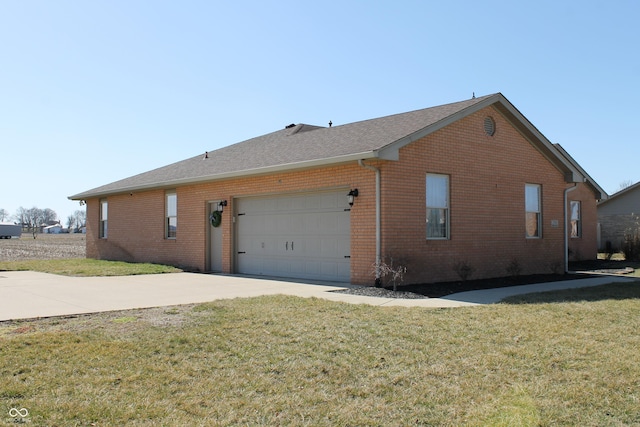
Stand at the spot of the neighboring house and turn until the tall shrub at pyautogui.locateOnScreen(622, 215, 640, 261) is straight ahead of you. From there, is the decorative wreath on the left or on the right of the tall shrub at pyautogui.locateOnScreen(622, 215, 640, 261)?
right

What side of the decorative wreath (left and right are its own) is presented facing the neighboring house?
back

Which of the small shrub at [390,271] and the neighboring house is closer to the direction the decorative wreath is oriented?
the small shrub

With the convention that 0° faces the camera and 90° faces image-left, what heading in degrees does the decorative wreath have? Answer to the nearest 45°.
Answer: approximately 45°

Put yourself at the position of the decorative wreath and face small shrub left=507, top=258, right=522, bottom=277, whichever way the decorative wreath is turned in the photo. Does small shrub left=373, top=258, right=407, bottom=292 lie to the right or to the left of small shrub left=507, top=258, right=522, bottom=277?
right

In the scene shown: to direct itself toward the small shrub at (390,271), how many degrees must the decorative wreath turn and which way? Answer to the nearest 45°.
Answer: approximately 90° to its left

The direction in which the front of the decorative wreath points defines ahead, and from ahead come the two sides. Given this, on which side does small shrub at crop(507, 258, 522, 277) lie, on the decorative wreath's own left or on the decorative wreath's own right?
on the decorative wreath's own left

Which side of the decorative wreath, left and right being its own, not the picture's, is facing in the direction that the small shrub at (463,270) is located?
left
